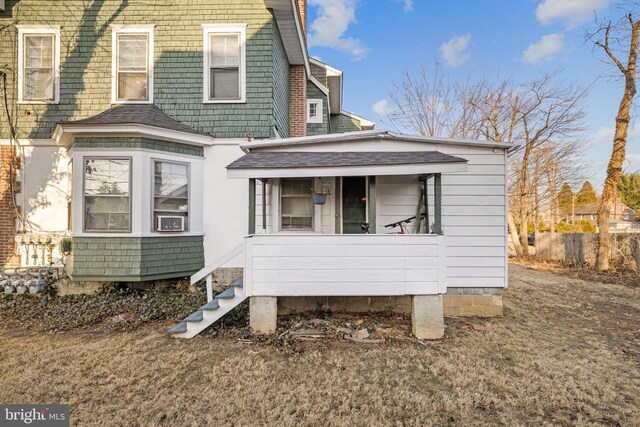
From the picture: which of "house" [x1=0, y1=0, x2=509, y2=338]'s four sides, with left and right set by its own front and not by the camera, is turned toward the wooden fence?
left

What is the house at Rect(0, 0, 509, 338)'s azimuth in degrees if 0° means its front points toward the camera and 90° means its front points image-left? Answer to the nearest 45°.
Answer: approximately 0°
